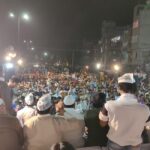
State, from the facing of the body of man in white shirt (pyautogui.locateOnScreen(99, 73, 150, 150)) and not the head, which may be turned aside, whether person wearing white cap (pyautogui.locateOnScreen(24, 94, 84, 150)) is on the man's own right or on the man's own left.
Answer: on the man's own left

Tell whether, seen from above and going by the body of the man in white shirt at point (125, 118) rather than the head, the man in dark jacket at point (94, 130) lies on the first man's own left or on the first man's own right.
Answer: on the first man's own left

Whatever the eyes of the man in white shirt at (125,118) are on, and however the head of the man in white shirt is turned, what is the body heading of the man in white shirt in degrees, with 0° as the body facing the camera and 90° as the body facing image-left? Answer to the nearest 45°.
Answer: approximately 180°

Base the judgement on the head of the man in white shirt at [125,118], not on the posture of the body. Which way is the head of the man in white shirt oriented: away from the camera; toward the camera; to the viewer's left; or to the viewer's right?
away from the camera

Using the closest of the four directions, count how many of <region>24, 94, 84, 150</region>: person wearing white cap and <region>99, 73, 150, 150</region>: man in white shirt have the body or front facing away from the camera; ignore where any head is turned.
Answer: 2

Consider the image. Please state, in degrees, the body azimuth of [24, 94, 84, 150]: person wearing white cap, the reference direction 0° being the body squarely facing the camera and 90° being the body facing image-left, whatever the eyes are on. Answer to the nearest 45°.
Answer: approximately 180°

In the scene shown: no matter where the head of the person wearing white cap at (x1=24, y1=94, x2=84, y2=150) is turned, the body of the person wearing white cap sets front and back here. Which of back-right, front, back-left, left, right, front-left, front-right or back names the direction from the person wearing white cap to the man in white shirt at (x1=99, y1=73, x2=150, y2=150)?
right
